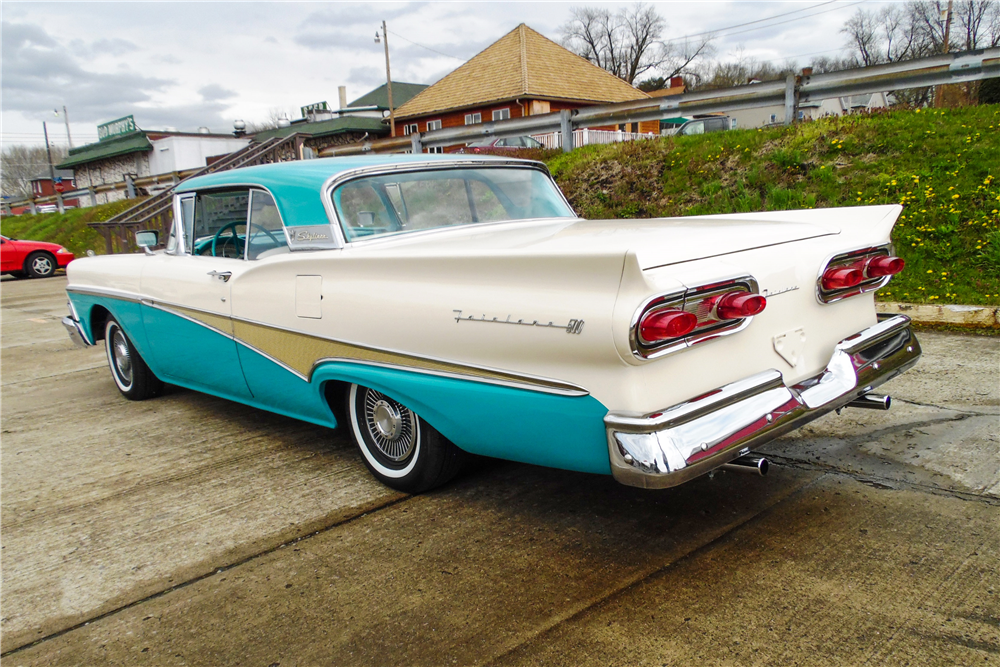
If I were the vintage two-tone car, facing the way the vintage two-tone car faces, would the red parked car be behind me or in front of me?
in front

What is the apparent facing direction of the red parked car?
to the viewer's right

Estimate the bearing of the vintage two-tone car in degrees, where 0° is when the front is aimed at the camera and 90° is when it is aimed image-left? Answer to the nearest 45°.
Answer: approximately 135°

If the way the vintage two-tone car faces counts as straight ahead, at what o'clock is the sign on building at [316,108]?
The sign on building is roughly at 1 o'clock from the vintage two-tone car.

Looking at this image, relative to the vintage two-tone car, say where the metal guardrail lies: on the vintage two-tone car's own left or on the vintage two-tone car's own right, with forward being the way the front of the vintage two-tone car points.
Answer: on the vintage two-tone car's own right

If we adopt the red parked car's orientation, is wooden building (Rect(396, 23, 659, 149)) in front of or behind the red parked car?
in front

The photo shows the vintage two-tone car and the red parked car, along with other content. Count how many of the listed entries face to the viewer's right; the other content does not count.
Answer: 1

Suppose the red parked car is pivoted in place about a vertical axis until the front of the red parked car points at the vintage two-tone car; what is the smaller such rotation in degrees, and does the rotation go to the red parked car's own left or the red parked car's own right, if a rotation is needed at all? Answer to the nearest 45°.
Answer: approximately 90° to the red parked car's own right

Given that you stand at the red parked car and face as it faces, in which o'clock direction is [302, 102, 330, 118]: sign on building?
The sign on building is roughly at 10 o'clock from the red parked car.
